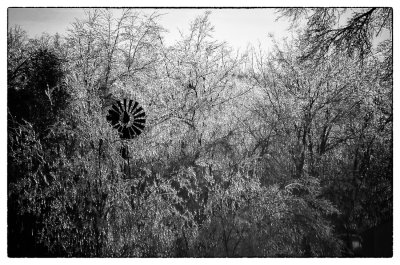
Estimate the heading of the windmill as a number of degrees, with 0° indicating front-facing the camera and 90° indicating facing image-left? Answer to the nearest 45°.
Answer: approximately 0°
